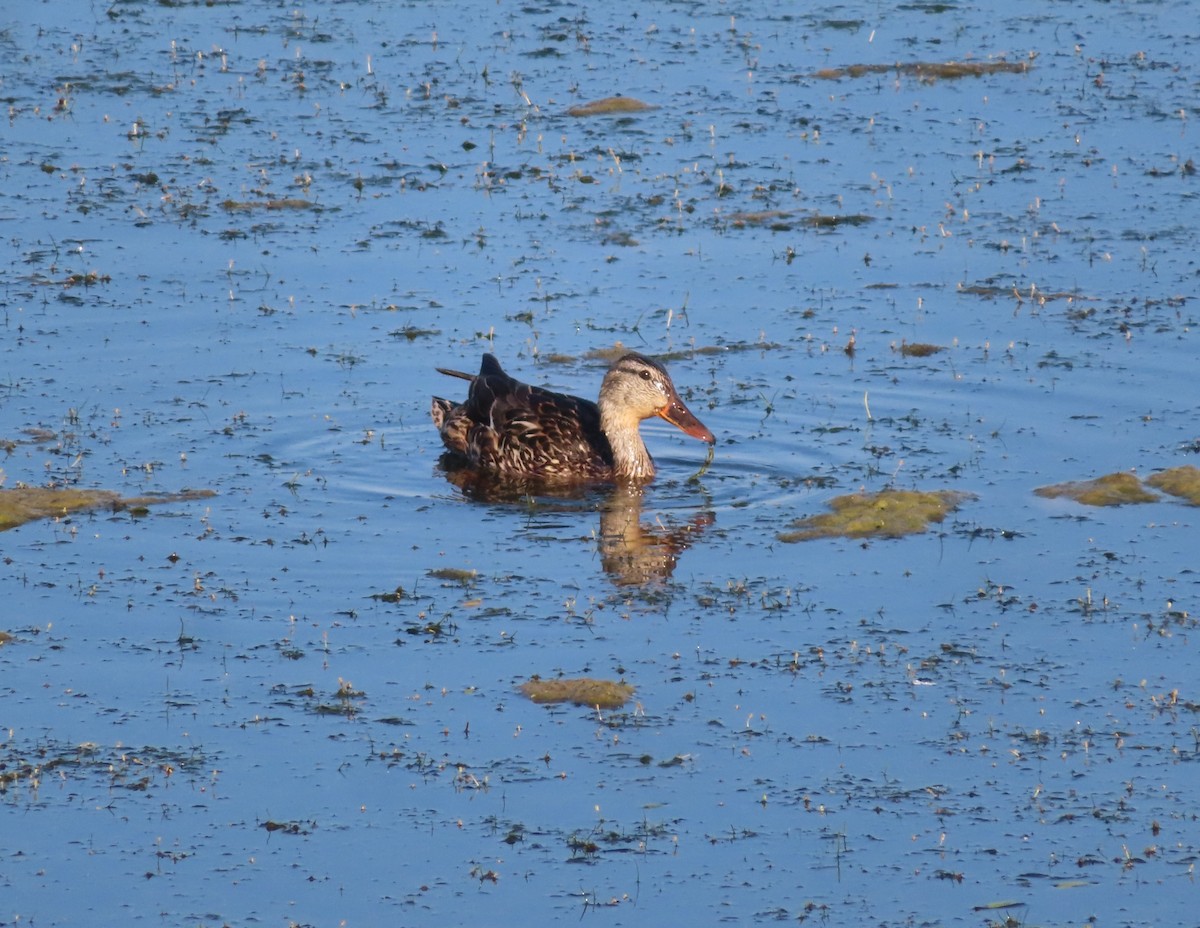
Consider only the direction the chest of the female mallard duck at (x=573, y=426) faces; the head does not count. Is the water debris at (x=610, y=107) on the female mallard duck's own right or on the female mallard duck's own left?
on the female mallard duck's own left

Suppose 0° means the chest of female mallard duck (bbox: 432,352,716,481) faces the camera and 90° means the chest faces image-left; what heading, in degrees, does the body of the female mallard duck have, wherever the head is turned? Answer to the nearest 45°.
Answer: approximately 270°

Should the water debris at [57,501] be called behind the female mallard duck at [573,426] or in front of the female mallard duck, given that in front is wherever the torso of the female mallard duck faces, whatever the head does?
behind

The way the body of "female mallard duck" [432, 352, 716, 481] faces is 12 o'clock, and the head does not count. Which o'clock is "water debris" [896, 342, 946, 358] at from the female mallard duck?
The water debris is roughly at 11 o'clock from the female mallard duck.

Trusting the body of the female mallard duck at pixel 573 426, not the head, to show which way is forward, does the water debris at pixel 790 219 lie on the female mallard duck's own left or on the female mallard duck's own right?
on the female mallard duck's own left

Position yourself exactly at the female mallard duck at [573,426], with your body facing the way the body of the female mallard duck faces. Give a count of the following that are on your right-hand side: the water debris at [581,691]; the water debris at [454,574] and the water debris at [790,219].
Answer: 2

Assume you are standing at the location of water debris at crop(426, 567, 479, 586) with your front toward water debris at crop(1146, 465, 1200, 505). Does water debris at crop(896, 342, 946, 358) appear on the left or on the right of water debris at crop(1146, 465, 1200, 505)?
left

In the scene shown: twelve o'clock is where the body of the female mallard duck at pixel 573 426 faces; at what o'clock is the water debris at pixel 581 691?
The water debris is roughly at 3 o'clock from the female mallard duck.

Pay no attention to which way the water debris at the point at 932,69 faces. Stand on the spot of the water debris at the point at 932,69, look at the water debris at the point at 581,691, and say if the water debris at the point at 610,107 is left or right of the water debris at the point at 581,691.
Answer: right

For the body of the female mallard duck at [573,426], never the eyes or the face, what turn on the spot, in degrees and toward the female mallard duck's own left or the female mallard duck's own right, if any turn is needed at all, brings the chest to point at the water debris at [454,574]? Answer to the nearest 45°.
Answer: approximately 90° to the female mallard duck's own right

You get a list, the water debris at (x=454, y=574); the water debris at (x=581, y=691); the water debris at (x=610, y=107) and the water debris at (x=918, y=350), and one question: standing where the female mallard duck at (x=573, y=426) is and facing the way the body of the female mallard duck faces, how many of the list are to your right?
2
